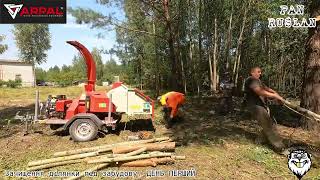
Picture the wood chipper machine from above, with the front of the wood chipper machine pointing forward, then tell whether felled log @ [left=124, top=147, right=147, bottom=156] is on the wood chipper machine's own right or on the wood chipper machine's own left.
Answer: on the wood chipper machine's own left

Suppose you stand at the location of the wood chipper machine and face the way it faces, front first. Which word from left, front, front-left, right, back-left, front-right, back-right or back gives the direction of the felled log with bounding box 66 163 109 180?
left

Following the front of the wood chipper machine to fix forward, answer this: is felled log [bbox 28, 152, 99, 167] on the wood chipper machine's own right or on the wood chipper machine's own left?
on the wood chipper machine's own left

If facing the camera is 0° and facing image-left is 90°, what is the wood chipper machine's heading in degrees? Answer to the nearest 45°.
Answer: approximately 90°

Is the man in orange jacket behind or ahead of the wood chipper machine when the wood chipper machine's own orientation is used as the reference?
behind

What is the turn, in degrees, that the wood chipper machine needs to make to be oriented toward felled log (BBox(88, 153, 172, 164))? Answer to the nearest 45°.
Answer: approximately 90° to its left
